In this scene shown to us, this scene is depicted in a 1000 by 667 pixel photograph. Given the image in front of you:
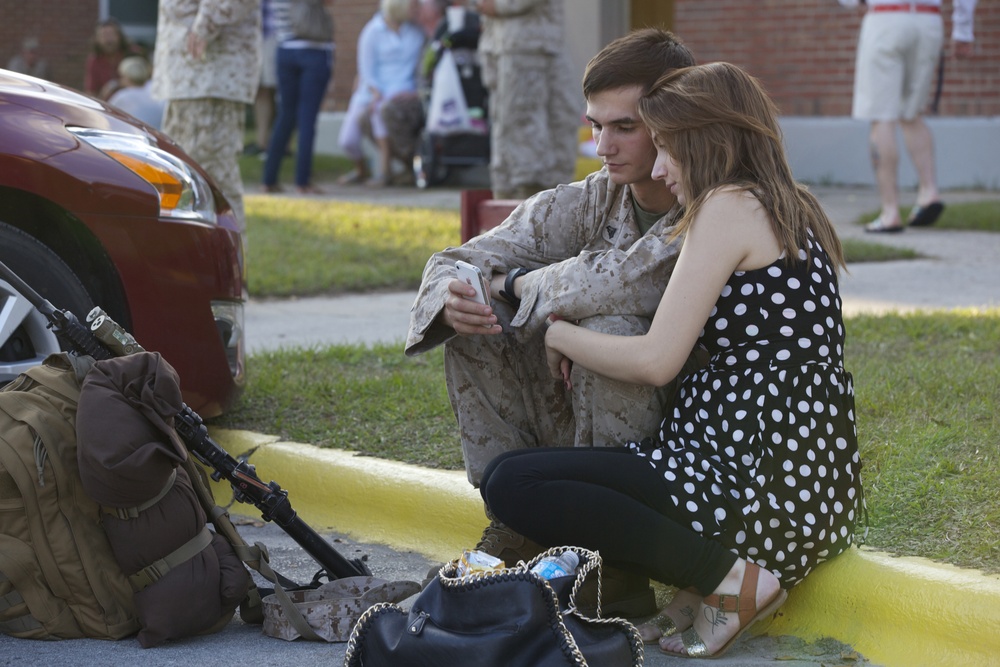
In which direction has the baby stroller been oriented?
away from the camera

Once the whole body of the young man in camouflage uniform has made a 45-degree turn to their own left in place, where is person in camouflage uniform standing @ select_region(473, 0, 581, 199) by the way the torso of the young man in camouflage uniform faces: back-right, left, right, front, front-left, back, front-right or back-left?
back

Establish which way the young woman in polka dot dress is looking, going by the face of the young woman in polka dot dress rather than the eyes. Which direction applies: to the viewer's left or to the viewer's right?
to the viewer's left

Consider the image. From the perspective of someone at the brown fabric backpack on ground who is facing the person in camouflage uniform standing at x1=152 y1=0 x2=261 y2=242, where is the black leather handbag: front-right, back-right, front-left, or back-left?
back-right

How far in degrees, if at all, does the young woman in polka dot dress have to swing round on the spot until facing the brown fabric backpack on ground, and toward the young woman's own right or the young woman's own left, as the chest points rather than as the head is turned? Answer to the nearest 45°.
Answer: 0° — they already face it

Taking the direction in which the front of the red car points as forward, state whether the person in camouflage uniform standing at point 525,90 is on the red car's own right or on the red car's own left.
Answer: on the red car's own left

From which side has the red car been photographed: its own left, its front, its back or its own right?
right

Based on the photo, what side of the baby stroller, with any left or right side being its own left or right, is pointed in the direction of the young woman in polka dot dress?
back

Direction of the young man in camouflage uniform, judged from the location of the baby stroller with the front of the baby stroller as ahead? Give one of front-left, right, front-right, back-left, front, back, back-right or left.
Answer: back

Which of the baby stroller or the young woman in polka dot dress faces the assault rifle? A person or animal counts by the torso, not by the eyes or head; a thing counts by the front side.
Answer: the young woman in polka dot dress

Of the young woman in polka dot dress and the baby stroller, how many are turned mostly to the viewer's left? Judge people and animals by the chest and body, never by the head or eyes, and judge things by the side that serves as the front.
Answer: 1

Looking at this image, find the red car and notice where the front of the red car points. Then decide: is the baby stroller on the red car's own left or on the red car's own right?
on the red car's own left

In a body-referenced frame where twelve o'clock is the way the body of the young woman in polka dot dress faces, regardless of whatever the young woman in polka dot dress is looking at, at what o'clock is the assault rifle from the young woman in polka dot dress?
The assault rifle is roughly at 12 o'clock from the young woman in polka dot dress.

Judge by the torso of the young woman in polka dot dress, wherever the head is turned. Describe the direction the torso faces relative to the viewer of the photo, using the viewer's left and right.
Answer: facing to the left of the viewer

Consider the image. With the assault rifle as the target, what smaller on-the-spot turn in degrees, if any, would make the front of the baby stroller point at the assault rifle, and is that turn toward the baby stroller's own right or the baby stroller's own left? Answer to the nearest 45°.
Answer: approximately 180°
